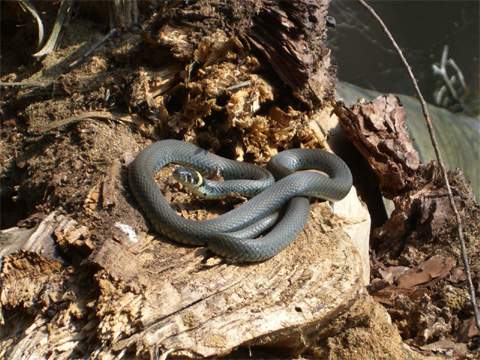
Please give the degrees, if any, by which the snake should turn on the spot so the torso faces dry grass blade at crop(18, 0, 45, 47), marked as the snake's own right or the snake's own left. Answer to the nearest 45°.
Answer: approximately 45° to the snake's own right

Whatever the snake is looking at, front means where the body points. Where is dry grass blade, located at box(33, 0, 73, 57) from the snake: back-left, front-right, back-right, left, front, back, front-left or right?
front-right

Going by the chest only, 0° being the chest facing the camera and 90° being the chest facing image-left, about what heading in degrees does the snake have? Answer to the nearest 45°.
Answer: approximately 90°

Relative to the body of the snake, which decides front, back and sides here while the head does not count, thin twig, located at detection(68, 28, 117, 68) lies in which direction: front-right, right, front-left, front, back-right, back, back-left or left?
front-right

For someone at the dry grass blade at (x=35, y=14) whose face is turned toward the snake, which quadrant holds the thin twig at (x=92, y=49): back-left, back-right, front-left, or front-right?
front-left
